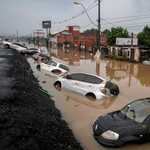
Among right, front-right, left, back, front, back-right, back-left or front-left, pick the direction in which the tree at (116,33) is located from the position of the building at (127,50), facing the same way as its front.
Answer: back-right

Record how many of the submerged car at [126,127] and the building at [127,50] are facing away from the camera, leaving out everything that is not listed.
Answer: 0

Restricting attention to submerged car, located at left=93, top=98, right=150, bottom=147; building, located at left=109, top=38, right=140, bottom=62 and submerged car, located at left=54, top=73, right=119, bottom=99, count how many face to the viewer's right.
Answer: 0

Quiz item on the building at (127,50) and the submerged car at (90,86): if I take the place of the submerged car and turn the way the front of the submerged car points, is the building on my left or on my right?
on my right

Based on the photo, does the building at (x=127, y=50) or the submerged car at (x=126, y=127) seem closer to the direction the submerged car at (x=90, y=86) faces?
the building

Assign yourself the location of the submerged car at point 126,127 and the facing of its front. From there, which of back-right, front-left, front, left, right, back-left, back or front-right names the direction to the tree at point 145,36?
back-right

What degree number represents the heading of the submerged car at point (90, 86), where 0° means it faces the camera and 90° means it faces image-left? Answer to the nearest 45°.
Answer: approximately 135°

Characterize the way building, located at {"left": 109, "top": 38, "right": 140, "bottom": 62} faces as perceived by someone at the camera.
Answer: facing the viewer and to the left of the viewer

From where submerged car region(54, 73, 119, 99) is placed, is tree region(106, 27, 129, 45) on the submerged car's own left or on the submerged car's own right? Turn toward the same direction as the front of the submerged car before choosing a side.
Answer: on the submerged car's own right
